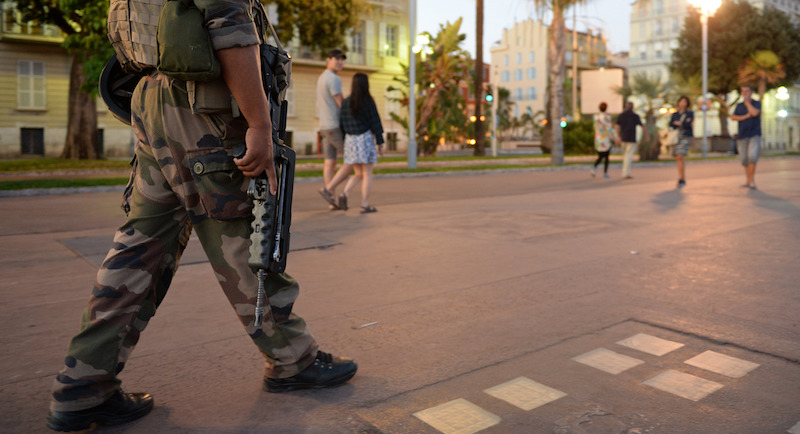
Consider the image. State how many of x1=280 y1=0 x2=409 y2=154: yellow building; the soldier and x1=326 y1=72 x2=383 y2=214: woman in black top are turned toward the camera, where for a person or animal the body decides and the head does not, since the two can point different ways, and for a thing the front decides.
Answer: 1

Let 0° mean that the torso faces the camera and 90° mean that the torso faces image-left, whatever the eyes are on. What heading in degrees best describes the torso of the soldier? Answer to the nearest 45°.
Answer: approximately 225°

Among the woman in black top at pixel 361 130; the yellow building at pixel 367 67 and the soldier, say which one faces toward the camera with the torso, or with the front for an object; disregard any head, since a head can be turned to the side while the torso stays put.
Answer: the yellow building

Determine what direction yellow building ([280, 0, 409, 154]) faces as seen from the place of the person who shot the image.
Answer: facing the viewer

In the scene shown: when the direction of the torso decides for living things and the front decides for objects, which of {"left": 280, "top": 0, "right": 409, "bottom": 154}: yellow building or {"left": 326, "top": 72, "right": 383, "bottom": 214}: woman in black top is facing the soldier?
the yellow building

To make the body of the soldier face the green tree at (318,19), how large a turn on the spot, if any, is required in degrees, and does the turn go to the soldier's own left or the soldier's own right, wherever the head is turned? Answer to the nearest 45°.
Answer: approximately 45° to the soldier's own left
